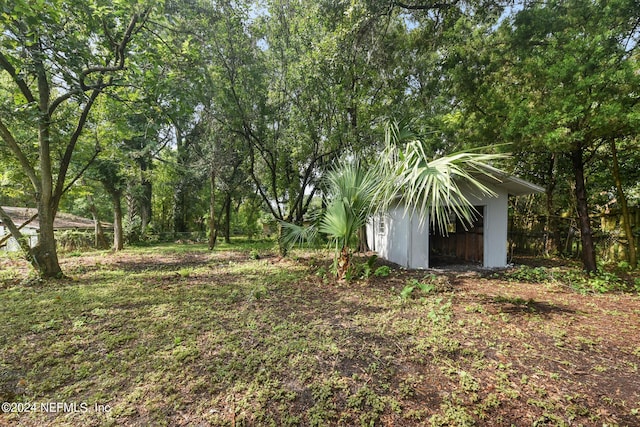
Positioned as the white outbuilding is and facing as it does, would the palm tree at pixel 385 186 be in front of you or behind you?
in front

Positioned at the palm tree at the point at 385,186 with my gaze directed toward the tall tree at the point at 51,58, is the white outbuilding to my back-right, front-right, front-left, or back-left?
back-right

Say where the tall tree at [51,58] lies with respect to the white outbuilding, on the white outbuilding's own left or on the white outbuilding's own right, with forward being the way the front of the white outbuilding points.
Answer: on the white outbuilding's own right

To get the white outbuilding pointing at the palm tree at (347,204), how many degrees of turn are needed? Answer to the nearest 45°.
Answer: approximately 45° to its right

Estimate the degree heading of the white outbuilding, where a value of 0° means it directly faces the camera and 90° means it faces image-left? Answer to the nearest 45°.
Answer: approximately 0°
